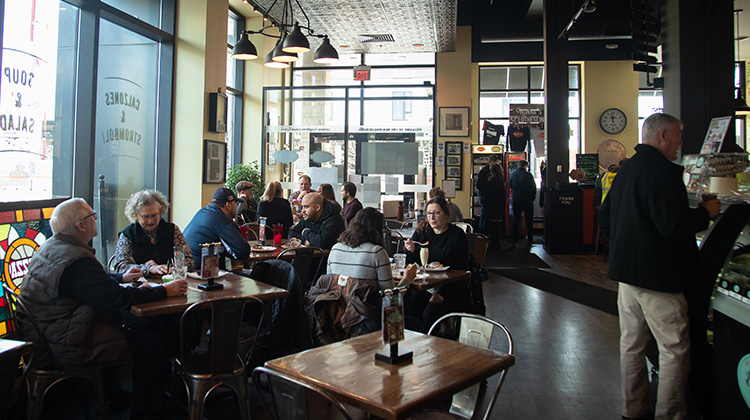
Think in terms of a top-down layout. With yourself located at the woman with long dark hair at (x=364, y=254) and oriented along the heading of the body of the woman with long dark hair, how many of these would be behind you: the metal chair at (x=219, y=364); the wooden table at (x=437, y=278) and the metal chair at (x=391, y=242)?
1

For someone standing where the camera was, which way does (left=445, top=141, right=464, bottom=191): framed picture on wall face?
facing the viewer

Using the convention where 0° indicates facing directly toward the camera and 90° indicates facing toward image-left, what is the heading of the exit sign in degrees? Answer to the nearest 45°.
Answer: approximately 0°

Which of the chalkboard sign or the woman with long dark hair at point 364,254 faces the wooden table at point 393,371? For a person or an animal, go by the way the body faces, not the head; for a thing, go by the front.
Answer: the chalkboard sign

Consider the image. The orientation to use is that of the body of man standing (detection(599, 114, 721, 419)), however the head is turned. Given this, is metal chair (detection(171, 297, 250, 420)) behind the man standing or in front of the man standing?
behind

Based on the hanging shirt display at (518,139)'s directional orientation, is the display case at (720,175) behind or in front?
in front

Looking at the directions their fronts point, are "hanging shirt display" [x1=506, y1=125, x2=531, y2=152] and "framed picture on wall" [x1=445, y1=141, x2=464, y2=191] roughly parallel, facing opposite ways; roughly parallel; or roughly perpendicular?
roughly parallel

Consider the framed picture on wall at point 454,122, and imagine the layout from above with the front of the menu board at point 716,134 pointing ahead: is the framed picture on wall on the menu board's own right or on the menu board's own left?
on the menu board's own right

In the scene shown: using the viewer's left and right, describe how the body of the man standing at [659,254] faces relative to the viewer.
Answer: facing away from the viewer and to the right of the viewer

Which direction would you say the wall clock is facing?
toward the camera

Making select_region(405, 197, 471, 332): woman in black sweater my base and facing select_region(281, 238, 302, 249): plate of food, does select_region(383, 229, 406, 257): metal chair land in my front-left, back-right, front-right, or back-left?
front-right

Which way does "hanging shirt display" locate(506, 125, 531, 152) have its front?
toward the camera

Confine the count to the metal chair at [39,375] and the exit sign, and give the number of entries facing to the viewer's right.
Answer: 1

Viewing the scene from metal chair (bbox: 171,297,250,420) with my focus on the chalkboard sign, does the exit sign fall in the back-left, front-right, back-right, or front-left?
front-left

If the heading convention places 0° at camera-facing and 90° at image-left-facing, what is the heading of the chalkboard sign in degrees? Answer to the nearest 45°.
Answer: approximately 0°

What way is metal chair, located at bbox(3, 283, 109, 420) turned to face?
to the viewer's right

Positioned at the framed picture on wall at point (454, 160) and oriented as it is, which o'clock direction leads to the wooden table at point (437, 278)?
The wooden table is roughly at 12 o'clock from the framed picture on wall.
